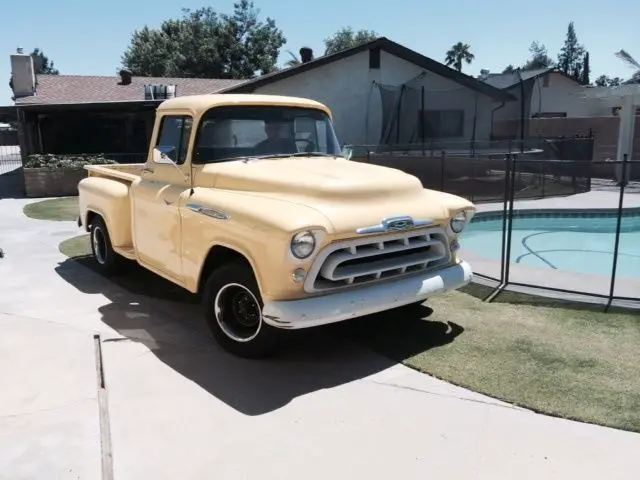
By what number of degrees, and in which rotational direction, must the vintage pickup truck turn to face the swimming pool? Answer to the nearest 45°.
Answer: approximately 90° to its left

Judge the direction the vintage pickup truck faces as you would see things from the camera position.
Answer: facing the viewer and to the right of the viewer

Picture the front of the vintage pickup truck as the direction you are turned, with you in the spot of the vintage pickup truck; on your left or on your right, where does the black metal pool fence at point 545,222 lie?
on your left

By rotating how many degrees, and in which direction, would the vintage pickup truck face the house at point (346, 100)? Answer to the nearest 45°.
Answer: approximately 135° to its left

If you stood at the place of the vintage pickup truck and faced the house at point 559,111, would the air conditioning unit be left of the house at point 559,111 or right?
left

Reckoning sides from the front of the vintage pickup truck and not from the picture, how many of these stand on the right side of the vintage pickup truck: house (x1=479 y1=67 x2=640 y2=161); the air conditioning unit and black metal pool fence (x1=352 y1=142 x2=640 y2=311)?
0
